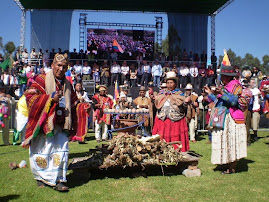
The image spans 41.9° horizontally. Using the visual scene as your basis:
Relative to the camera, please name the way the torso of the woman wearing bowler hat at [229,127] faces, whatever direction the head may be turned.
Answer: to the viewer's left

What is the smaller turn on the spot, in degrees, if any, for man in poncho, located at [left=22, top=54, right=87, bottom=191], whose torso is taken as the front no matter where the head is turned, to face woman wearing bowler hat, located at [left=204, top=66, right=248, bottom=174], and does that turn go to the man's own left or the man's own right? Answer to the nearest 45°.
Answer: approximately 45° to the man's own left

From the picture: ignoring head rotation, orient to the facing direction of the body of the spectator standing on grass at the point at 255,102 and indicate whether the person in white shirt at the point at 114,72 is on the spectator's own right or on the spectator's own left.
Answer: on the spectator's own right

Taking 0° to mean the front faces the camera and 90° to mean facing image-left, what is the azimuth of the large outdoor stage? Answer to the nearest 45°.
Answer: approximately 0°
